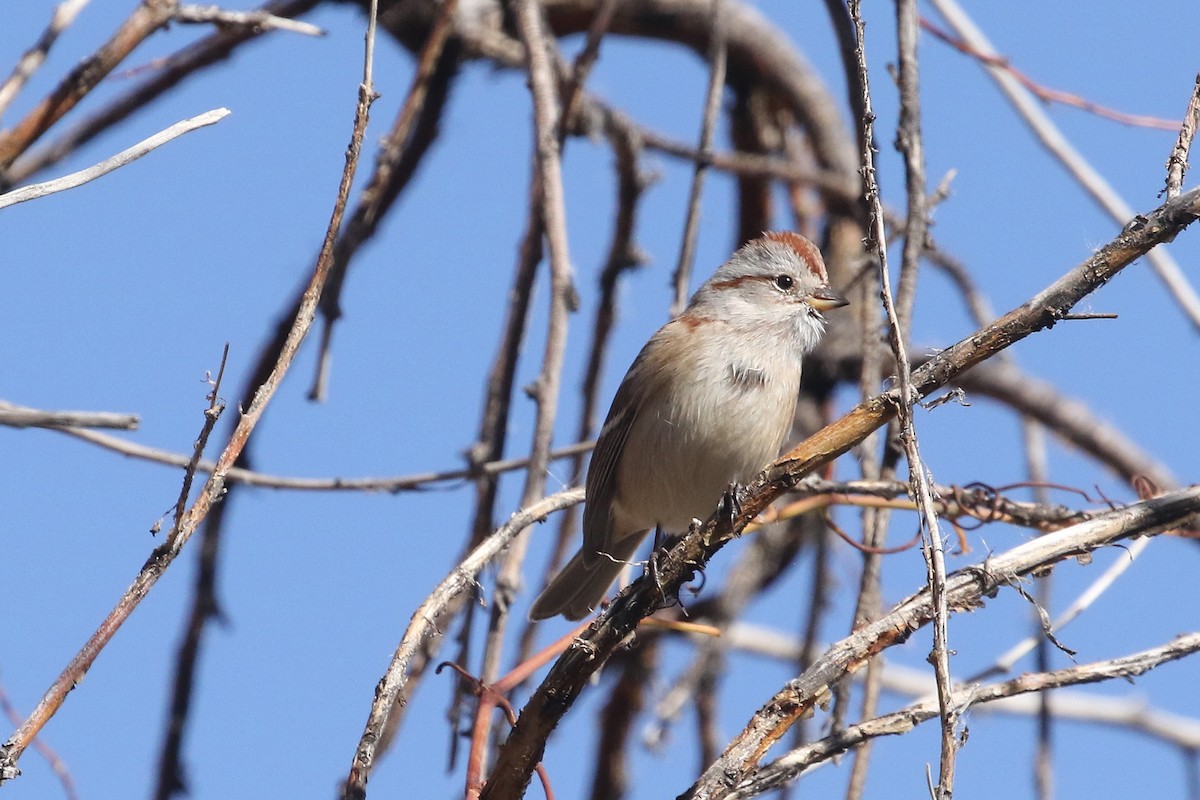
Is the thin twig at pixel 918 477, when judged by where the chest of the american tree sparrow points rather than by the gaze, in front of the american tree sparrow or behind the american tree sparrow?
in front

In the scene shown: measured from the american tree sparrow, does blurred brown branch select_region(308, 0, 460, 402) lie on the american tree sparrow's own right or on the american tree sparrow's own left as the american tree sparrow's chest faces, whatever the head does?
on the american tree sparrow's own right

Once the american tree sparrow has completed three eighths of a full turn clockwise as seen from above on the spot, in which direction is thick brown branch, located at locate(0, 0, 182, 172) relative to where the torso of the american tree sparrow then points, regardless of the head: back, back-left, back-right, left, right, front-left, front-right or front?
front-left

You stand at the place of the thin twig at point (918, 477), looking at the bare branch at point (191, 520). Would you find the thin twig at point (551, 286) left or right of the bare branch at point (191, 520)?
right

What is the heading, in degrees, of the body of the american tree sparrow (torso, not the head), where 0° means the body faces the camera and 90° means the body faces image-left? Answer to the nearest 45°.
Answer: approximately 315°

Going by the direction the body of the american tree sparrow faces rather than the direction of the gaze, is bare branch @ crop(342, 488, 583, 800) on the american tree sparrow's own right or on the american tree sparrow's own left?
on the american tree sparrow's own right

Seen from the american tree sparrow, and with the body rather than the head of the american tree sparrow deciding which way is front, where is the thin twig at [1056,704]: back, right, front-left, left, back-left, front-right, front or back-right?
left
